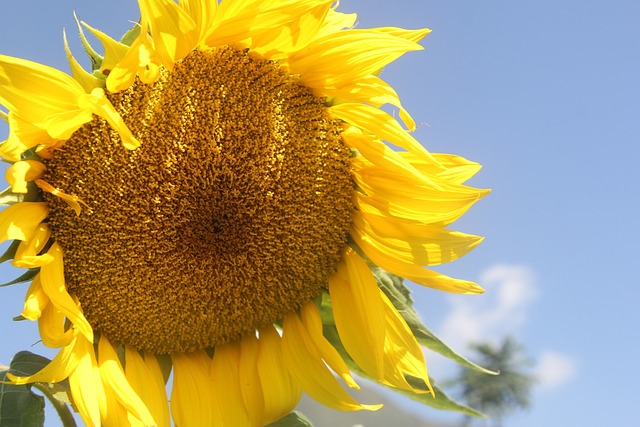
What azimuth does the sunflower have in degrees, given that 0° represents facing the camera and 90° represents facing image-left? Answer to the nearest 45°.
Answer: approximately 0°
